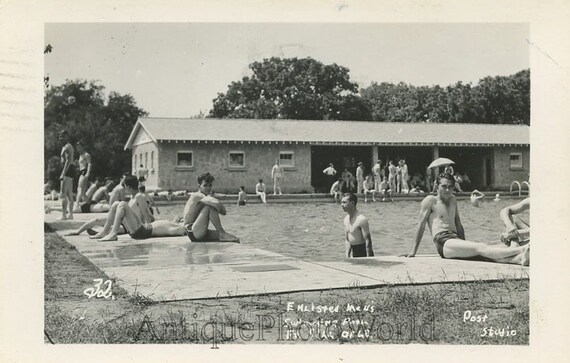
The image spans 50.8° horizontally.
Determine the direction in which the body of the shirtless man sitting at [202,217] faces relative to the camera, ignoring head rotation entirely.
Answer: to the viewer's right
